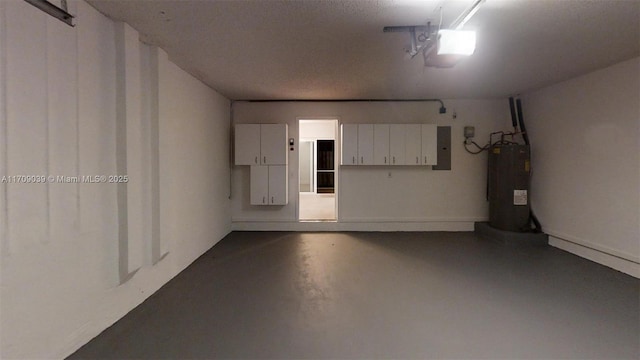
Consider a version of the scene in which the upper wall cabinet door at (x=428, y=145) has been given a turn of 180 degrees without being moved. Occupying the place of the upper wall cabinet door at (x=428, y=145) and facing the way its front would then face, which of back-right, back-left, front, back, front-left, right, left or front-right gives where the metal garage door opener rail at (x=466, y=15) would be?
back

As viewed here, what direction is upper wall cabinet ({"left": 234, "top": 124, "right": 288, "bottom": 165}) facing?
toward the camera

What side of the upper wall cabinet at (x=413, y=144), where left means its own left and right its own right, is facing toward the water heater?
left

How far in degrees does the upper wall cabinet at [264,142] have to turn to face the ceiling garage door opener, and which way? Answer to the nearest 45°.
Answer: approximately 45° to its left

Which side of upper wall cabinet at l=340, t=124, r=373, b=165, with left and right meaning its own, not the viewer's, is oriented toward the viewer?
front

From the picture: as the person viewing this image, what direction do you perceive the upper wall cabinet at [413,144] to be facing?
facing the viewer

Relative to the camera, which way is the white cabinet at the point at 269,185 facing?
toward the camera
